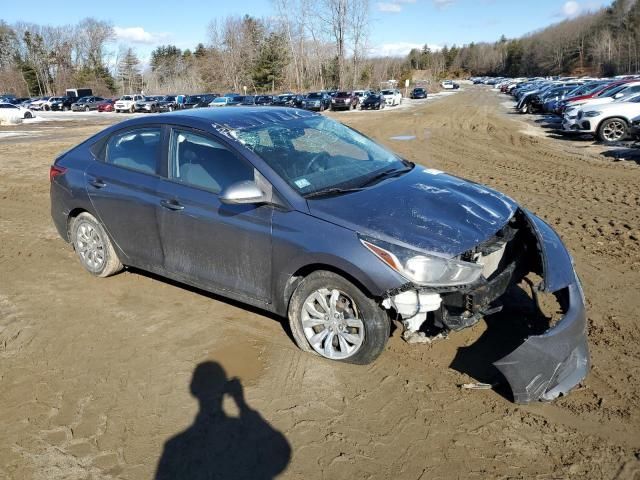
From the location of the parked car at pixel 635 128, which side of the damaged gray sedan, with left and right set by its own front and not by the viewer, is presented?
left

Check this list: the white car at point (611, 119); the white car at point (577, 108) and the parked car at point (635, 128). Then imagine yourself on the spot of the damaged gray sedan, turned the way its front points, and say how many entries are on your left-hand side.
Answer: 3

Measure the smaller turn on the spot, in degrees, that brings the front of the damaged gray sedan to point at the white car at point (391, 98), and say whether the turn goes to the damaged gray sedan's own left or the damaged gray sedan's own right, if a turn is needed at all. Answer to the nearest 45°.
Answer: approximately 135° to the damaged gray sedan's own left

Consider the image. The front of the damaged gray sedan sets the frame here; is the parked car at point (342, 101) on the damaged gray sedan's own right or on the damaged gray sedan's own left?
on the damaged gray sedan's own left

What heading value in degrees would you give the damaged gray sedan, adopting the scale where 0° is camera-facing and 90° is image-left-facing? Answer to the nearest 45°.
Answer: approximately 315°

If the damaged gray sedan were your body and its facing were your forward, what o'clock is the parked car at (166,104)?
The parked car is roughly at 7 o'clock from the damaged gray sedan.

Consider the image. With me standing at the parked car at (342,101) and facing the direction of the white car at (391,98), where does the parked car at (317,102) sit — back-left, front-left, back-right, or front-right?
back-left

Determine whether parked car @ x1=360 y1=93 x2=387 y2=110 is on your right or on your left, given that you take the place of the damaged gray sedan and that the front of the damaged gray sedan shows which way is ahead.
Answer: on your left

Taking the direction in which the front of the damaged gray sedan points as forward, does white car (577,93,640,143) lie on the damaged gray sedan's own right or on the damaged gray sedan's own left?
on the damaged gray sedan's own left

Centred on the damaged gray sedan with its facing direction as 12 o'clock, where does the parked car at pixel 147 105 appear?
The parked car is roughly at 7 o'clock from the damaged gray sedan.
